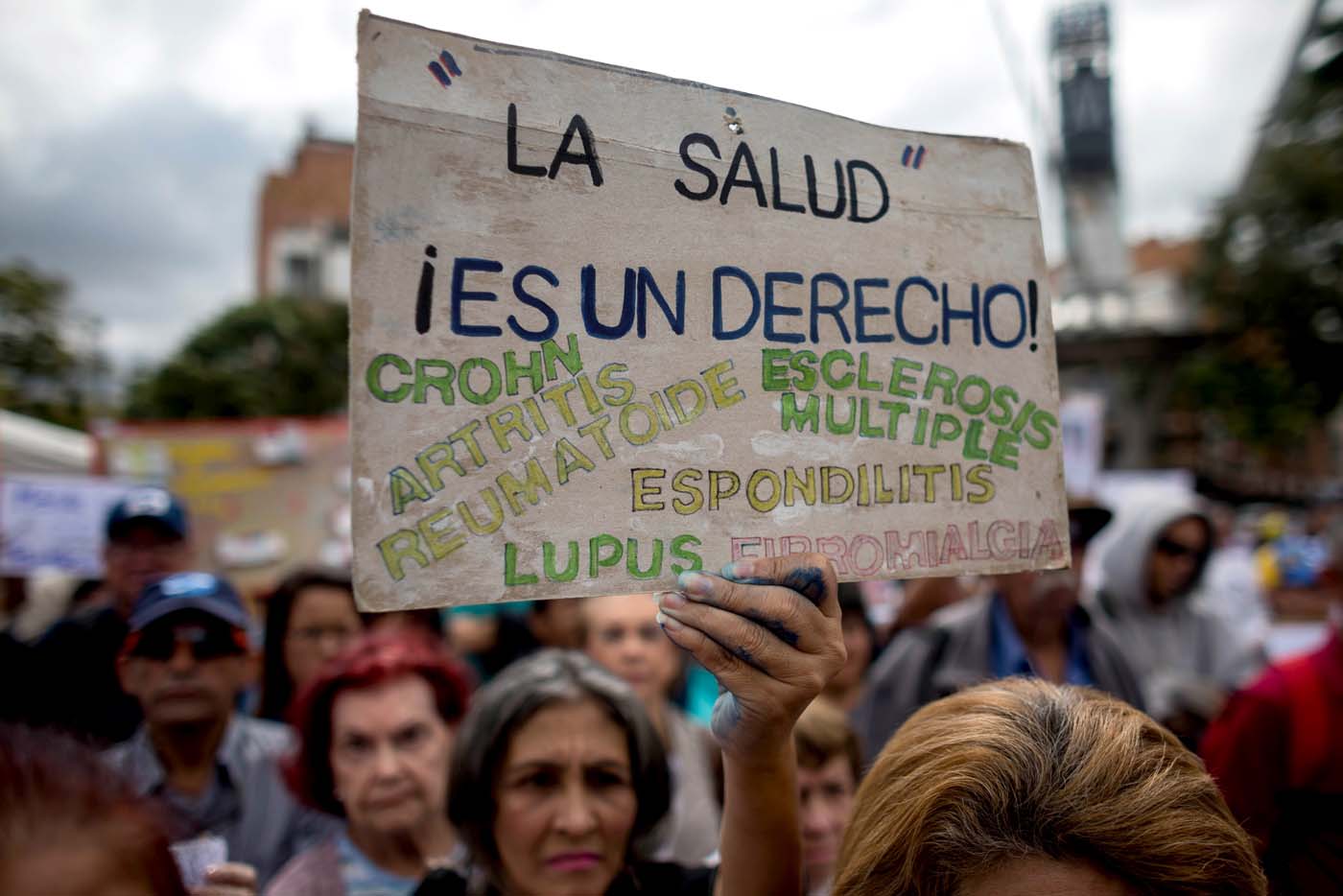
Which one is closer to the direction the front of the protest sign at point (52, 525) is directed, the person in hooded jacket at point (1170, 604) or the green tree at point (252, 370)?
the person in hooded jacket

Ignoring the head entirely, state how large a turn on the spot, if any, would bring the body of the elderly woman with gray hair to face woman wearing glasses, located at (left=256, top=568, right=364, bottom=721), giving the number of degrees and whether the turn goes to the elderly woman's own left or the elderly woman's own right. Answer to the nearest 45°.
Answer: approximately 135° to the elderly woman's own right

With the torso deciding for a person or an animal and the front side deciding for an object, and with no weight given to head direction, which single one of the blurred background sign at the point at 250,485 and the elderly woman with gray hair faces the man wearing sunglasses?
the blurred background sign

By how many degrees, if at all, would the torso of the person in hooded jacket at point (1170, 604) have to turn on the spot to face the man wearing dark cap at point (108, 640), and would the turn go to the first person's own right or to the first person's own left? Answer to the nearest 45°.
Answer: approximately 90° to the first person's own right

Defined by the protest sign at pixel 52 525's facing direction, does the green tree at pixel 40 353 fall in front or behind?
behind

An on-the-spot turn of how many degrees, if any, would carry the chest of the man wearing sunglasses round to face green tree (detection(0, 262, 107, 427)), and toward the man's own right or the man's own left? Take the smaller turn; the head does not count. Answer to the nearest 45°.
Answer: approximately 180°

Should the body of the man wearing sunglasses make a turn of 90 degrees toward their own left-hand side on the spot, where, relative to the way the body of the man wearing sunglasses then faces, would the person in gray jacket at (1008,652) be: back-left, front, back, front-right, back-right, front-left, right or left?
front

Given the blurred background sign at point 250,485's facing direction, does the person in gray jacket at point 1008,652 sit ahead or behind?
ahead

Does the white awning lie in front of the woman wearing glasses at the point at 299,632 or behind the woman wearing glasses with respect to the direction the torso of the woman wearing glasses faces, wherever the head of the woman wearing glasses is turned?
behind

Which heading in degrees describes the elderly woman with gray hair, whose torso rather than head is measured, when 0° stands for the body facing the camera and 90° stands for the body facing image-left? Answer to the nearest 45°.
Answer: approximately 0°

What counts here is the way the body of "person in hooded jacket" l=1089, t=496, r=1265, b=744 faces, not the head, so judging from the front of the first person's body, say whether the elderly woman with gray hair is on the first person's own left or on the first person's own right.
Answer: on the first person's own right
